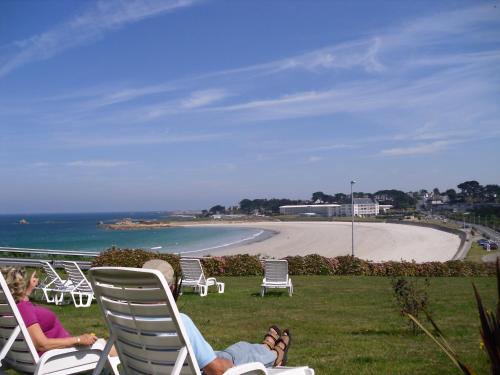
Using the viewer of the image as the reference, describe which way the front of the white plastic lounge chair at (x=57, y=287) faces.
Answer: facing away from the viewer and to the right of the viewer

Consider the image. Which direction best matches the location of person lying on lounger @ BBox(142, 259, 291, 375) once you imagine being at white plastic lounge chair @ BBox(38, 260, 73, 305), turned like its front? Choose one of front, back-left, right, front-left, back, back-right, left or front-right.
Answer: back-right

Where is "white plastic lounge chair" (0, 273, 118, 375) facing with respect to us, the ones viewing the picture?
facing away from the viewer and to the right of the viewer

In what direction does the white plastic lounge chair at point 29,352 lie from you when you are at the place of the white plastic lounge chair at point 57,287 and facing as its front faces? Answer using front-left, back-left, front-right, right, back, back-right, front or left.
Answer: back-right

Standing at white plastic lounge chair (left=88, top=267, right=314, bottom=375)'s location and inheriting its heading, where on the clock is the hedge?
The hedge is roughly at 11 o'clock from the white plastic lounge chair.

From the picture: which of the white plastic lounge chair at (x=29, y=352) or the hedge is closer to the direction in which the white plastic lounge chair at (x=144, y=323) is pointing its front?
the hedge

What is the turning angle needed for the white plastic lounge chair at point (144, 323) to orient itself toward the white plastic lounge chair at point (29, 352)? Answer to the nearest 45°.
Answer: approximately 90° to its left

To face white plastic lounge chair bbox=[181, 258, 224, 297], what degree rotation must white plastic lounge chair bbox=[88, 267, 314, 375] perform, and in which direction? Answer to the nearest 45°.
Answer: approximately 45° to its left

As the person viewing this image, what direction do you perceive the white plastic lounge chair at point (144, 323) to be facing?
facing away from the viewer and to the right of the viewer
